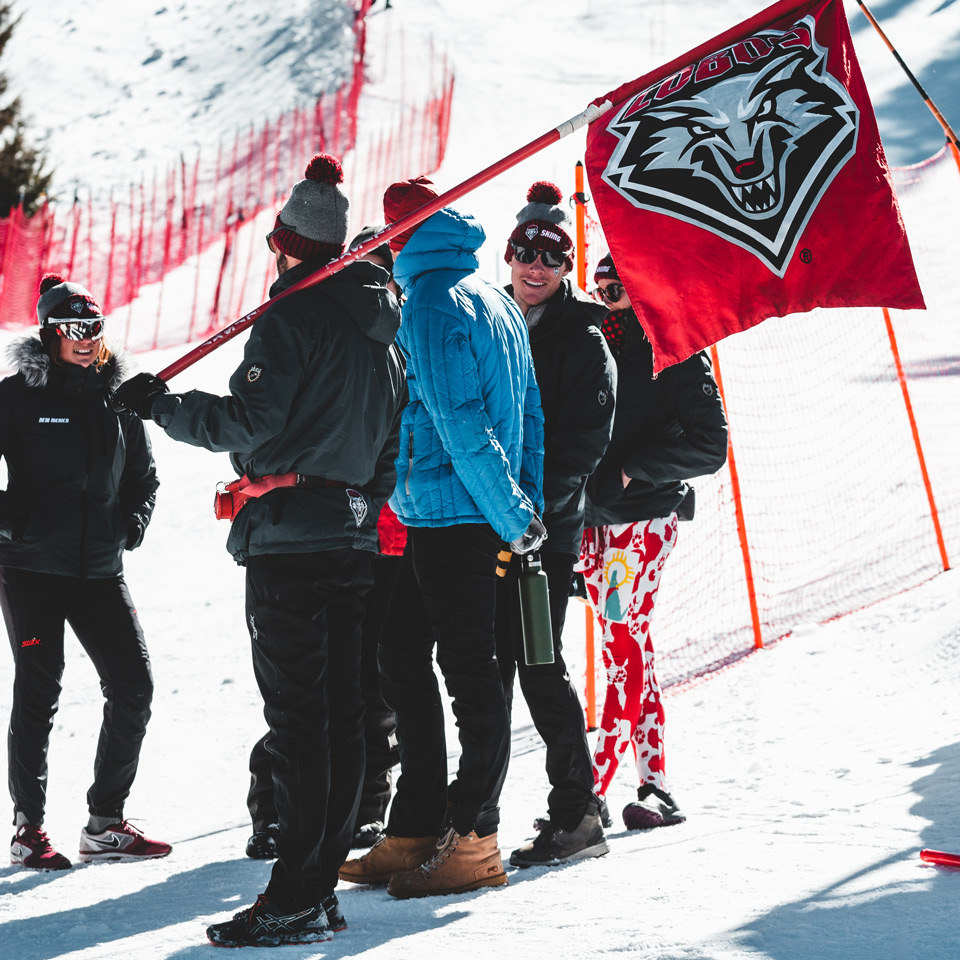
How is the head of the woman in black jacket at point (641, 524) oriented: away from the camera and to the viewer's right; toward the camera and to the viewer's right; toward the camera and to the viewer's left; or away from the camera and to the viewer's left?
toward the camera and to the viewer's left

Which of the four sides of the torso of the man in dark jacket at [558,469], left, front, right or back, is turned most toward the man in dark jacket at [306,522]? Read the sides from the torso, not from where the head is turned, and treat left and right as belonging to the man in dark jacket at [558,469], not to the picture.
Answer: front

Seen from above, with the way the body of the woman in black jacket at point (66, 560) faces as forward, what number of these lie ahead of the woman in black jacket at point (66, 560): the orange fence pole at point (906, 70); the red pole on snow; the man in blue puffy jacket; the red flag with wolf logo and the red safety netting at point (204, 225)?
4

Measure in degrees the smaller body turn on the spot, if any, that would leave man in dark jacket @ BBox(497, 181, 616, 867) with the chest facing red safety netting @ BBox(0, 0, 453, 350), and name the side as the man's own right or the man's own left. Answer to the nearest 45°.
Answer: approximately 135° to the man's own right

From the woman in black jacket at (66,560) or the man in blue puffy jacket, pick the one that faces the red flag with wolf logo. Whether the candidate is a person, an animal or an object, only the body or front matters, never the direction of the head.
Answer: the woman in black jacket

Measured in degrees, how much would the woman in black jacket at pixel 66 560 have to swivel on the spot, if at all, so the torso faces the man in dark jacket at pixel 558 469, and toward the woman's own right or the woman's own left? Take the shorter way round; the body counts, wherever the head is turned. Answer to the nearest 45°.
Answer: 0° — they already face them

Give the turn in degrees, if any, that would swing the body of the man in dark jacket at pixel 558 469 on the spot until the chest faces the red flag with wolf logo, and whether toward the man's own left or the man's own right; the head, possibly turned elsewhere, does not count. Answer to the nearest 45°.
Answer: approximately 90° to the man's own left

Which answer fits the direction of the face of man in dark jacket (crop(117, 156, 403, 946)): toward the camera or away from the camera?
away from the camera

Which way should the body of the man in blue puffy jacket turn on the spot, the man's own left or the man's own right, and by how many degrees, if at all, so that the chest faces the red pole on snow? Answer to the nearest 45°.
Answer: approximately 180°

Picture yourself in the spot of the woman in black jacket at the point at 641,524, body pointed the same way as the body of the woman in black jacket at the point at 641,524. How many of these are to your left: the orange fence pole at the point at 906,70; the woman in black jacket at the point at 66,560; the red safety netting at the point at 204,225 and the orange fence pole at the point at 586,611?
1

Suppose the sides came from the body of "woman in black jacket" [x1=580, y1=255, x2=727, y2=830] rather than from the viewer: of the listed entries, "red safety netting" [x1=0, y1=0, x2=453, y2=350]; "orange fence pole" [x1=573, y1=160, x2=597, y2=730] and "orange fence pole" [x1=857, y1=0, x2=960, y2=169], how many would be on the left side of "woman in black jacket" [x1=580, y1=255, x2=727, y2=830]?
0
